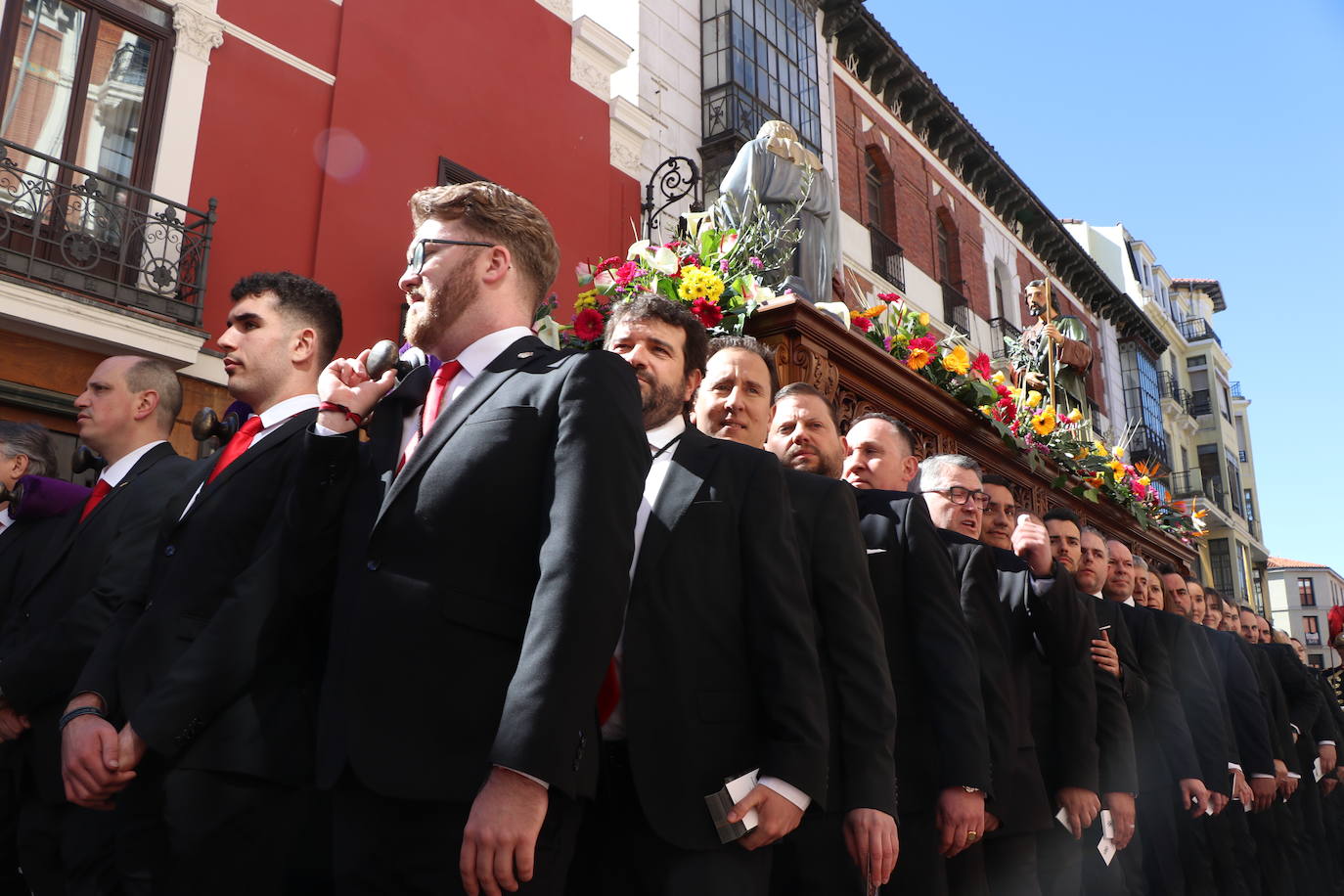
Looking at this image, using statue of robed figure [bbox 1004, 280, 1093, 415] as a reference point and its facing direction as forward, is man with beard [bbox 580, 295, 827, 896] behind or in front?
in front

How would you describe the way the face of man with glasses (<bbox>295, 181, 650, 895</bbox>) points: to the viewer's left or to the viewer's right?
to the viewer's left

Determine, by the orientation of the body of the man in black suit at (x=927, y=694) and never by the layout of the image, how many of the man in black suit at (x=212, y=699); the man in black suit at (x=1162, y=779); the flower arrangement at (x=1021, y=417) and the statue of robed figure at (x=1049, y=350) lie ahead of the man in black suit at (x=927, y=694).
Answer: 1

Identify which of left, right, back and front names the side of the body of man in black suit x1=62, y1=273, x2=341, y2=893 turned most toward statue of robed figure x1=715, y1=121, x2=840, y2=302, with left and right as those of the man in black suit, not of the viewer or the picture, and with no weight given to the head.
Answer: back

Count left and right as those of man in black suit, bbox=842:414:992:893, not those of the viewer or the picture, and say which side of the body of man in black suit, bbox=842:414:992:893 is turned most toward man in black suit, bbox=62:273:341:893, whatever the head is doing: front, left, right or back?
front

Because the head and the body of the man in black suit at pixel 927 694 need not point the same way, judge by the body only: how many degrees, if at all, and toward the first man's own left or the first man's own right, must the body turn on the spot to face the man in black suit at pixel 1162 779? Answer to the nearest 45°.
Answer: approximately 135° to the first man's own right

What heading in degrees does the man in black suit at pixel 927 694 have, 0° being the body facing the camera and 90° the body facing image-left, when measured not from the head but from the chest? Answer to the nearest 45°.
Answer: approximately 45°

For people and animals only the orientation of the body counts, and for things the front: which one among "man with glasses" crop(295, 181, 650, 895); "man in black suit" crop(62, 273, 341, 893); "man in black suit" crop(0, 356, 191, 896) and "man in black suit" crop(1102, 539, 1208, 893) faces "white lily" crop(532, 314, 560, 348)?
"man in black suit" crop(1102, 539, 1208, 893)

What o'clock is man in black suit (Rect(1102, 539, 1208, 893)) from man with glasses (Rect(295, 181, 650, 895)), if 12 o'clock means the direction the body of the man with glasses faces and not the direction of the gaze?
The man in black suit is roughly at 6 o'clock from the man with glasses.

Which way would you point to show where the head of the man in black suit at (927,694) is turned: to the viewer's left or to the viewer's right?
to the viewer's left

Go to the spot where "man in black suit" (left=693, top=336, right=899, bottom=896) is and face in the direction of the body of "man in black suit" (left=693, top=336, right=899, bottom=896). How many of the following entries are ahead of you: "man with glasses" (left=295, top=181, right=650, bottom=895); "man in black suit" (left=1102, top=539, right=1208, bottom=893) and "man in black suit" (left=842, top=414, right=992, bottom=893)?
1
